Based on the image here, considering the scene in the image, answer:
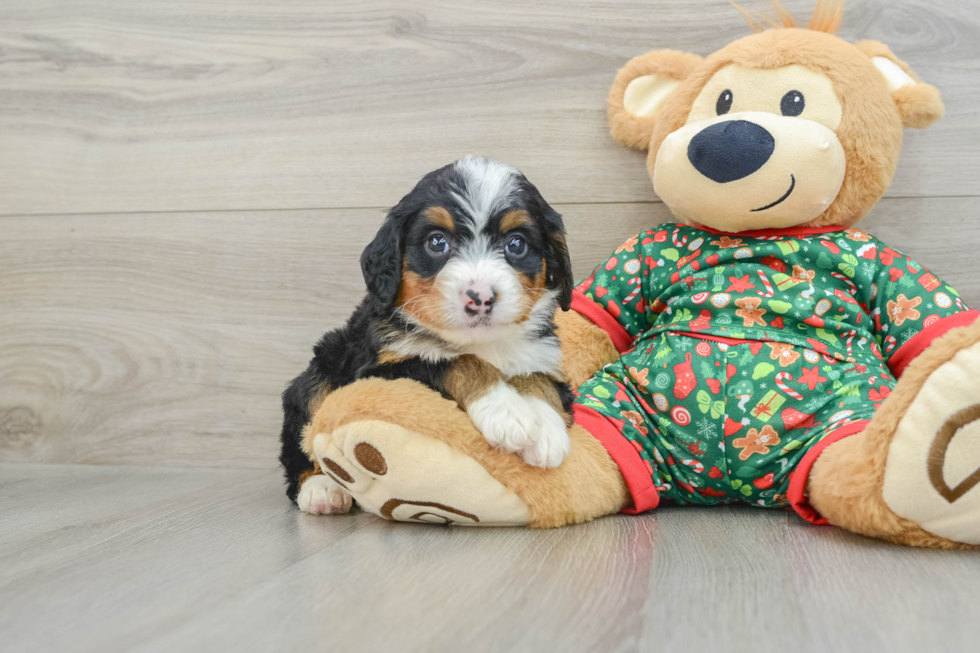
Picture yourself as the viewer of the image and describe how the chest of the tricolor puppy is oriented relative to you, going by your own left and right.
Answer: facing the viewer and to the right of the viewer

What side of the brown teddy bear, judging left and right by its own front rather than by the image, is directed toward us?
front
